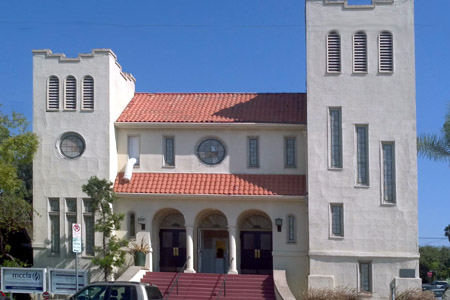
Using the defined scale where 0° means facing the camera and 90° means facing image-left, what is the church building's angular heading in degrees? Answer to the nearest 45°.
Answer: approximately 0°

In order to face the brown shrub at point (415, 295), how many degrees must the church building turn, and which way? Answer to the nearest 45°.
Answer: approximately 45° to its left

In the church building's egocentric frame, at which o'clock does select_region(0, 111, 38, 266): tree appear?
The tree is roughly at 3 o'clock from the church building.
